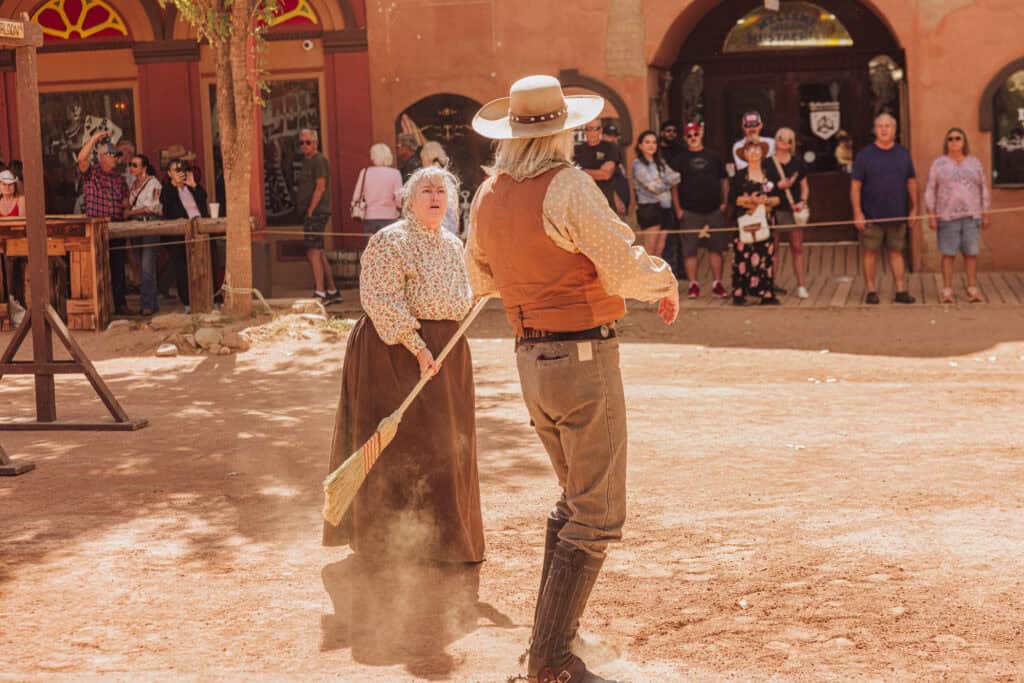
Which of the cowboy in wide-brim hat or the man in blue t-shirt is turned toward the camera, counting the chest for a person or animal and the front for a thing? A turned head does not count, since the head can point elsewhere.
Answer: the man in blue t-shirt

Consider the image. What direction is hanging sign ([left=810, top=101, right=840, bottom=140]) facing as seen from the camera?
toward the camera

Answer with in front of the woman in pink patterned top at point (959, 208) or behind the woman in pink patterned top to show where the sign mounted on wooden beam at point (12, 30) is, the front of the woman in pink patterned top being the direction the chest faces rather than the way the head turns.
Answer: in front

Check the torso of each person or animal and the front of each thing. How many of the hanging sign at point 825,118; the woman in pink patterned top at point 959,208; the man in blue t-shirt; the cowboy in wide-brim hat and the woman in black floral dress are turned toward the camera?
4

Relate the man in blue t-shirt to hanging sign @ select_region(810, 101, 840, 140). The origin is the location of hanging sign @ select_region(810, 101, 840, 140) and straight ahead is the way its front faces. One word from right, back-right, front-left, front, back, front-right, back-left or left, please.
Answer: front

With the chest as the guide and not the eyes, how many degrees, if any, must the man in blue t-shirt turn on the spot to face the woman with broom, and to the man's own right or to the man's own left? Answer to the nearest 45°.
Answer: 0° — they already face them

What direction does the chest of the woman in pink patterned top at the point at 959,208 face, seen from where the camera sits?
toward the camera

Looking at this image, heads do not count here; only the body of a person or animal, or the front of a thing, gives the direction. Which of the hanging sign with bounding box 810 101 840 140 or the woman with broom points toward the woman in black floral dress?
the hanging sign

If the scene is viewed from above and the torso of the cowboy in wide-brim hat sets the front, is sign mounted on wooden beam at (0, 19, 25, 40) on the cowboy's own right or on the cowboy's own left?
on the cowboy's own left

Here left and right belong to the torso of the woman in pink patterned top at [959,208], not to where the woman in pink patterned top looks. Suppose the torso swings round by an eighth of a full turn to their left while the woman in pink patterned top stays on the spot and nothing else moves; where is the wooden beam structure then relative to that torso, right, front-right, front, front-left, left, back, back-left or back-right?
right

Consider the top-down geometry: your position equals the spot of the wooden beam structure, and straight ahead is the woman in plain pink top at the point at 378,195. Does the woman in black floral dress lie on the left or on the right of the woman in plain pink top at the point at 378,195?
right

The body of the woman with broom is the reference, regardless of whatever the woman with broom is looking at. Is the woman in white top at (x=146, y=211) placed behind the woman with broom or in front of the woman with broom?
behind

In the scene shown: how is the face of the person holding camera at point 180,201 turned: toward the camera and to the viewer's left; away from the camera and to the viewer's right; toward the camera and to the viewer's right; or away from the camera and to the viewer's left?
toward the camera and to the viewer's right

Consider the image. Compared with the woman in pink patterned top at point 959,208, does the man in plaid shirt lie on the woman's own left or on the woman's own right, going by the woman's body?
on the woman's own right

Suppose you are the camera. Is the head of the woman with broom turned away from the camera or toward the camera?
toward the camera

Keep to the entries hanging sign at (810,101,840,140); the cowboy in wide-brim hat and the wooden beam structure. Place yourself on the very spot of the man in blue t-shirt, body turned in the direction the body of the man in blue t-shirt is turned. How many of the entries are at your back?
1
